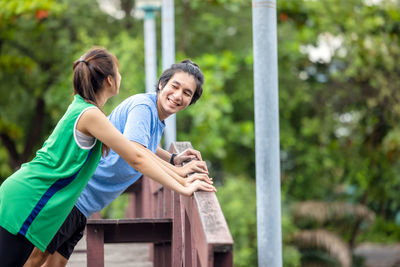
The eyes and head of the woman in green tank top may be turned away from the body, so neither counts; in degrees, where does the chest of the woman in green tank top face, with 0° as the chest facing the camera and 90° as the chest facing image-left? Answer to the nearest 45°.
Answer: approximately 270°

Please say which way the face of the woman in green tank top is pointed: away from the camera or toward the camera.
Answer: away from the camera
